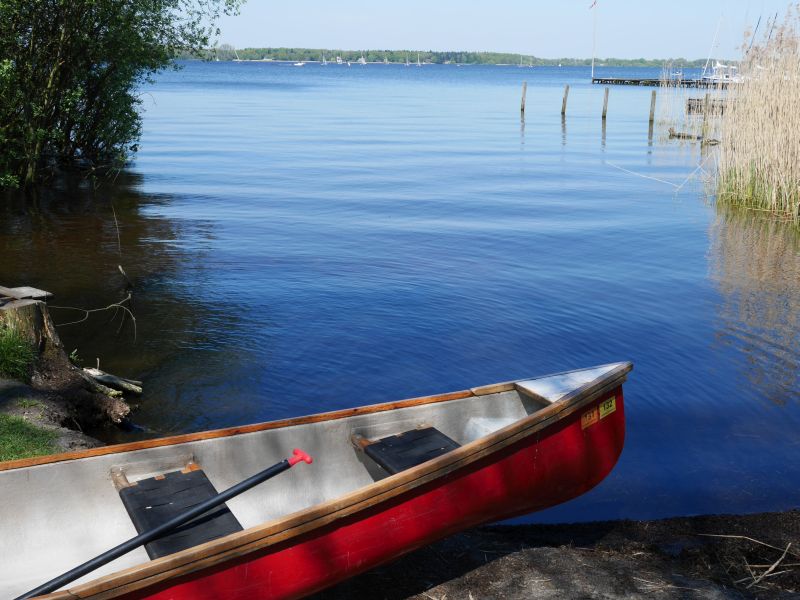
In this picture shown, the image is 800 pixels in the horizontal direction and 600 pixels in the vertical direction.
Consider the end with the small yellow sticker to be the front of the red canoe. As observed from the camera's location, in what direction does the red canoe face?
facing away from the viewer and to the right of the viewer

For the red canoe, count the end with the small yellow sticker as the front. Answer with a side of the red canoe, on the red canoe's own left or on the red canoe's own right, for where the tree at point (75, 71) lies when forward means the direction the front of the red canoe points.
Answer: on the red canoe's own left
